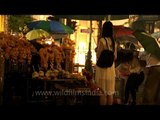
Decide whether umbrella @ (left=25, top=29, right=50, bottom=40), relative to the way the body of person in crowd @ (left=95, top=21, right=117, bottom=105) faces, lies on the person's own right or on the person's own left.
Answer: on the person's own left

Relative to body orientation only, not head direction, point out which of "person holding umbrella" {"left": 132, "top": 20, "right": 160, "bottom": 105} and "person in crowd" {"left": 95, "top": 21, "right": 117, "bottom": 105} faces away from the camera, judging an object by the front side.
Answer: the person in crowd

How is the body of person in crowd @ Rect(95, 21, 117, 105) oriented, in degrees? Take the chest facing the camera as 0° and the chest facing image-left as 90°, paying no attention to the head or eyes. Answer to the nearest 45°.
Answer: approximately 180°

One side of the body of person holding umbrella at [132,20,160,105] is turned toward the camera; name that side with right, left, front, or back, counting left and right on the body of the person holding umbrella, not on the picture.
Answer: left

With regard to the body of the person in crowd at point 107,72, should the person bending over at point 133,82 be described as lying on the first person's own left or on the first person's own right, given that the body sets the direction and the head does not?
on the first person's own right

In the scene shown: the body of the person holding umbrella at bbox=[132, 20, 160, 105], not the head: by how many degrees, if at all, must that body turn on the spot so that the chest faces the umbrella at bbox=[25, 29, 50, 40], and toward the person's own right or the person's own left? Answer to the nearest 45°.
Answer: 0° — they already face it

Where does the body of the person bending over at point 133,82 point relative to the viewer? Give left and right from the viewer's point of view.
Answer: facing to the left of the viewer

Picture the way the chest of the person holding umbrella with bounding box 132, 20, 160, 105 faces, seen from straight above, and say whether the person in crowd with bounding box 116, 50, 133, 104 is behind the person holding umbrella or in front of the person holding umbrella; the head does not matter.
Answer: in front
